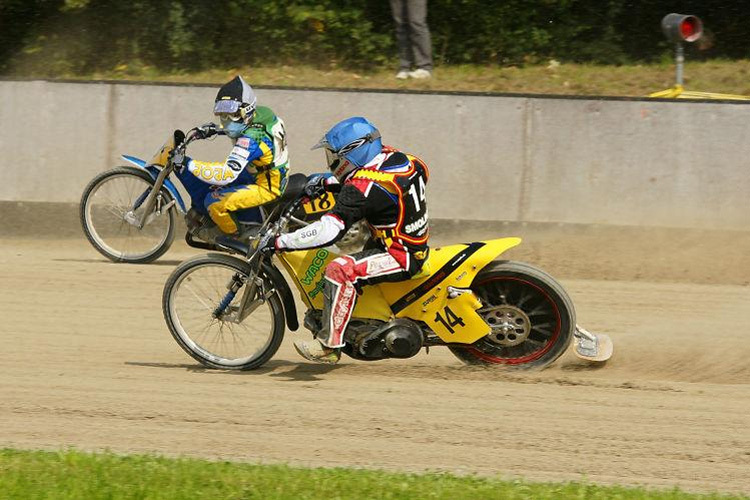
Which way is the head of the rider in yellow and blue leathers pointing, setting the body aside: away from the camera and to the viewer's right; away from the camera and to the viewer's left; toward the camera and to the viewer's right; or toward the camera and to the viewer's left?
toward the camera and to the viewer's left

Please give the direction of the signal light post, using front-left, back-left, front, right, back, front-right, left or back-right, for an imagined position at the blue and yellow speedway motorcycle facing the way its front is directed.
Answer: back

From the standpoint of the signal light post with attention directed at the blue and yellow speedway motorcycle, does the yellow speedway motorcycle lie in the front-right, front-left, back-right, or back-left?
front-left

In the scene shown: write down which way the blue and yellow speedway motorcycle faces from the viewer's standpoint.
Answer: facing to the left of the viewer

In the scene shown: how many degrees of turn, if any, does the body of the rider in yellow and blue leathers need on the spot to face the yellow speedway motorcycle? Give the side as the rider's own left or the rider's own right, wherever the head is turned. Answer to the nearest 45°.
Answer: approximately 90° to the rider's own left

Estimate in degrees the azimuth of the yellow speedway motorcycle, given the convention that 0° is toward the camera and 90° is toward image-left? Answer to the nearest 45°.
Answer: approximately 90°

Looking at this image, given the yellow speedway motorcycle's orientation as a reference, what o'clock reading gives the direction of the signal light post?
The signal light post is roughly at 4 o'clock from the yellow speedway motorcycle.

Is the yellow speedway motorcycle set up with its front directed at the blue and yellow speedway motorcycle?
no

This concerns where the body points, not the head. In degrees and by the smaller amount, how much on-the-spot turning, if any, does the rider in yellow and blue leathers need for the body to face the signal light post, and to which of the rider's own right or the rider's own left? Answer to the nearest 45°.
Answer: approximately 135° to the rider's own right

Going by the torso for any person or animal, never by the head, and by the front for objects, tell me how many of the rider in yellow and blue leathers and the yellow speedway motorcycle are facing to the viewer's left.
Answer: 2

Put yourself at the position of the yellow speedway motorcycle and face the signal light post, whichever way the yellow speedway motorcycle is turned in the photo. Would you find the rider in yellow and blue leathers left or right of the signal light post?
left

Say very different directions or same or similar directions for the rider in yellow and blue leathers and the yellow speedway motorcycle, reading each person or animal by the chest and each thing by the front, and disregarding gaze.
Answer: same or similar directions

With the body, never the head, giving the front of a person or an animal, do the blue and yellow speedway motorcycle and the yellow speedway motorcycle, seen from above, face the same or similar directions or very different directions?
same or similar directions

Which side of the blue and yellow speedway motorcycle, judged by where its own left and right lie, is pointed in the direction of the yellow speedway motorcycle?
left

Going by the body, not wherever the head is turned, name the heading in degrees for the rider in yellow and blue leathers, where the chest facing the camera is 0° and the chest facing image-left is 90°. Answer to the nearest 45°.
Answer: approximately 90°
